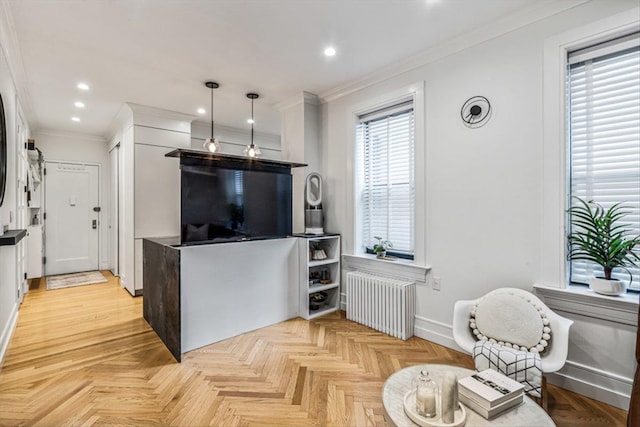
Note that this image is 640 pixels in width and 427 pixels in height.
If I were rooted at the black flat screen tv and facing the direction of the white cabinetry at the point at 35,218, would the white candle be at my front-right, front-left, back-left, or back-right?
back-left

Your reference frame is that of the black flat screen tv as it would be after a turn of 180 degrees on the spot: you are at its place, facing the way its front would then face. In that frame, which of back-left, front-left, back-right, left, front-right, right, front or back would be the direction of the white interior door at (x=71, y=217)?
front

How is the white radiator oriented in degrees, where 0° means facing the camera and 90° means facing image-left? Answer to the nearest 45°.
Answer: approximately 45°

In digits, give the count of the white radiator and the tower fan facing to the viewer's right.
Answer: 0

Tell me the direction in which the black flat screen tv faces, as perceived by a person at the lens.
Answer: facing the viewer and to the right of the viewer

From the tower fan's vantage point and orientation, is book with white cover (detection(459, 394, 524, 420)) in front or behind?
in front

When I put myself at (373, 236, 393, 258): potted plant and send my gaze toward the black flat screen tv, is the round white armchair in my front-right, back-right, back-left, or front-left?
back-left

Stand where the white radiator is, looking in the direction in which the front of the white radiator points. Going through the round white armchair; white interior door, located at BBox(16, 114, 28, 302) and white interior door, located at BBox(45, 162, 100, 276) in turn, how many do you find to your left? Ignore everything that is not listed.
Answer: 1

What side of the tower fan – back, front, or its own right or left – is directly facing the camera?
front
